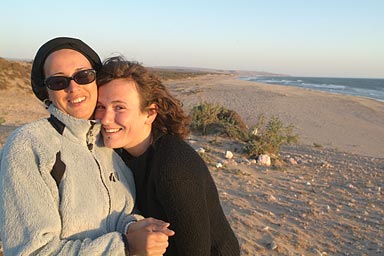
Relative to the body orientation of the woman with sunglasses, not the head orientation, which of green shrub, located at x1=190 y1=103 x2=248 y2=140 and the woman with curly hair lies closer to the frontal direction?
the woman with curly hair

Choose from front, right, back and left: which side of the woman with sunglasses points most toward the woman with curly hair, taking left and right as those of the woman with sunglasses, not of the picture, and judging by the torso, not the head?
left

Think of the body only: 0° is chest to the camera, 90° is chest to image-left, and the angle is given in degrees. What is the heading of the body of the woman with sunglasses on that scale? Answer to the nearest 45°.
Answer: approximately 315°

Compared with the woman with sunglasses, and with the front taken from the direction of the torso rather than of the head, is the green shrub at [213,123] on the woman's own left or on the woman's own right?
on the woman's own left

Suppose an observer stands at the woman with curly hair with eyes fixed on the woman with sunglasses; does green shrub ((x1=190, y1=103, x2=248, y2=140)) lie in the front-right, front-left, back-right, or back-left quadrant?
back-right
